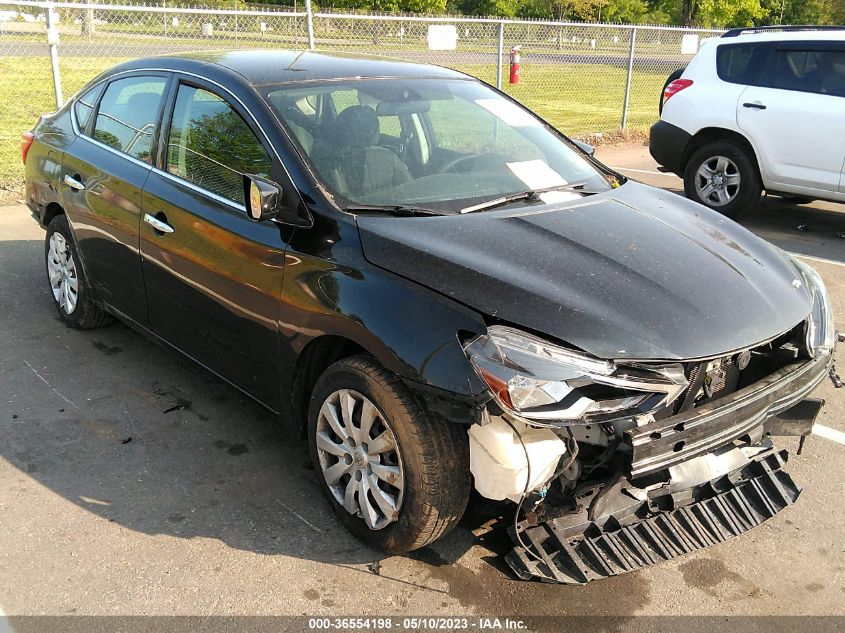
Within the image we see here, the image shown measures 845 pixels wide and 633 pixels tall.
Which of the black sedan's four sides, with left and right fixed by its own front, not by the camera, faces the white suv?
left

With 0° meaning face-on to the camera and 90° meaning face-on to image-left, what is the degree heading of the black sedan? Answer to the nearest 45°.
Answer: approximately 315°

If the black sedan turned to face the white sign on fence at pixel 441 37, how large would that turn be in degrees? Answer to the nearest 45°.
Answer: approximately 135° to its left

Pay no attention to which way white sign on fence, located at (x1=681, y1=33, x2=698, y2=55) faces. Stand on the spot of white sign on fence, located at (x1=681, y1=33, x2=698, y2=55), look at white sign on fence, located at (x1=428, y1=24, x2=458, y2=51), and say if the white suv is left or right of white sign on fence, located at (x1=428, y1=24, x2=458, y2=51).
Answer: left

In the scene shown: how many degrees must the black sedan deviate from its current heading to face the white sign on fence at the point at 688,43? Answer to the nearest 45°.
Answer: approximately 135° to its left

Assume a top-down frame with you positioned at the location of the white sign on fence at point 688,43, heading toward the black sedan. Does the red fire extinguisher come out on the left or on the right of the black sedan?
right

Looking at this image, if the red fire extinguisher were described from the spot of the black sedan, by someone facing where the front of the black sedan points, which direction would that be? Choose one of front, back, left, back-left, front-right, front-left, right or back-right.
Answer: back-left

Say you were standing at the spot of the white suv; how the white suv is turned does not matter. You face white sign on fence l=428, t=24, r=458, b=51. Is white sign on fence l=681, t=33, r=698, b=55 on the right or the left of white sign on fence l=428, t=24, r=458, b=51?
right
